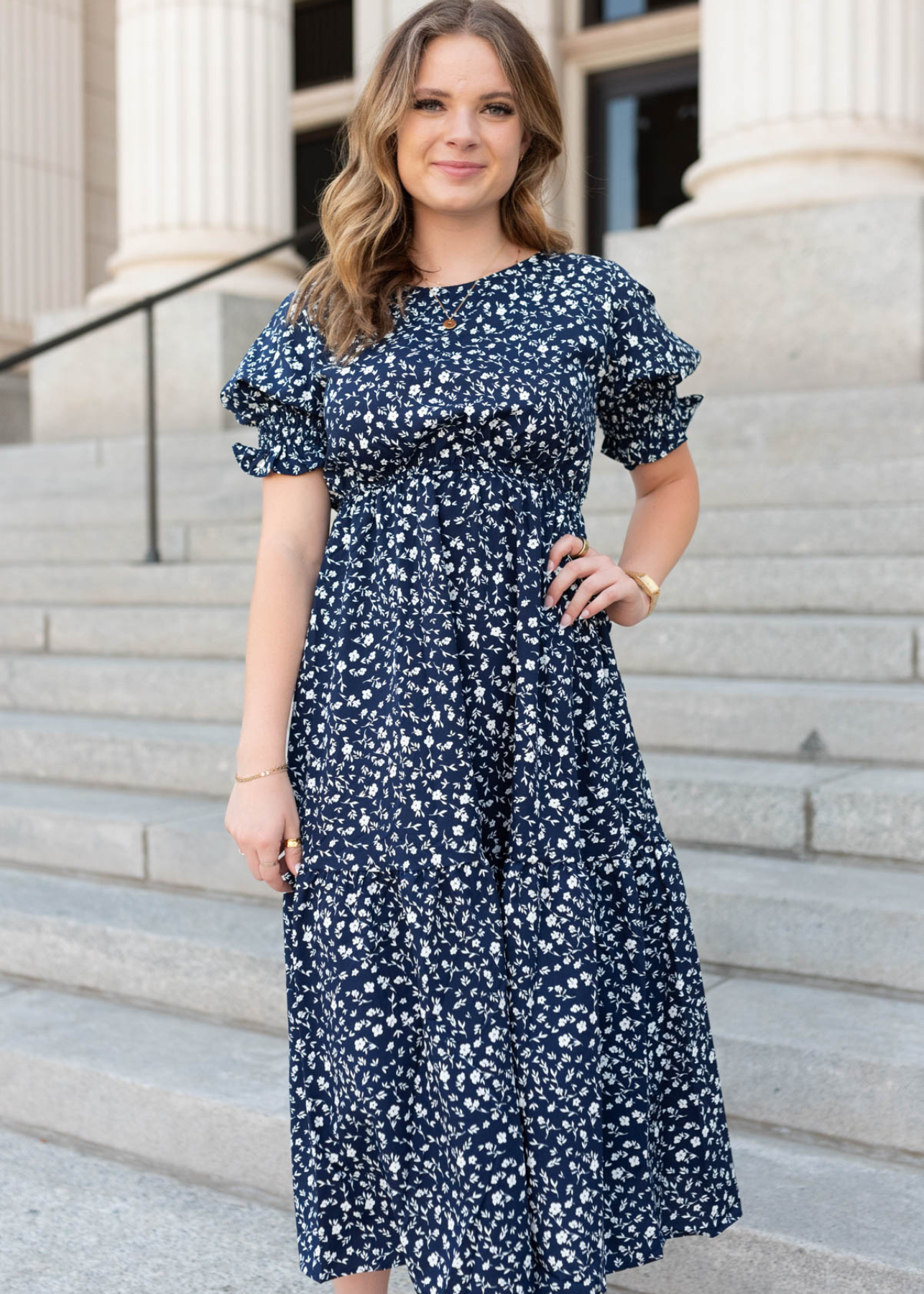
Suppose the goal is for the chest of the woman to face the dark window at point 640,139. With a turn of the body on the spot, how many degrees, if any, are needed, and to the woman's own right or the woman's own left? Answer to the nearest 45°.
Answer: approximately 180°

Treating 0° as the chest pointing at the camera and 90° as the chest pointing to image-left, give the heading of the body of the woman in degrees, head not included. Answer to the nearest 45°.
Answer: approximately 0°

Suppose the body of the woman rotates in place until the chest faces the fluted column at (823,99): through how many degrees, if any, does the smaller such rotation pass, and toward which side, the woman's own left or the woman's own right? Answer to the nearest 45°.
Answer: approximately 180°

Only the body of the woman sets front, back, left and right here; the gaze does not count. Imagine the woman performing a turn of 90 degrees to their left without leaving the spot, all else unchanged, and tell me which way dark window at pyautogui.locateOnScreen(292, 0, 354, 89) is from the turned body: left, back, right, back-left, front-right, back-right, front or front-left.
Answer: left

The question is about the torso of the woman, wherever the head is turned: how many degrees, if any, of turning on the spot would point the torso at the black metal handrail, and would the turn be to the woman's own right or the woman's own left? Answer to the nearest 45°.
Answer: approximately 180°

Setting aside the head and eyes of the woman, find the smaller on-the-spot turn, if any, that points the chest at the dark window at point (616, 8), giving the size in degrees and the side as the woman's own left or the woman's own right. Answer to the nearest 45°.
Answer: approximately 180°

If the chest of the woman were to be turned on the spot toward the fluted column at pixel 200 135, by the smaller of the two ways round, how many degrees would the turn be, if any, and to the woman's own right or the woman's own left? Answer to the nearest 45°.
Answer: approximately 180°

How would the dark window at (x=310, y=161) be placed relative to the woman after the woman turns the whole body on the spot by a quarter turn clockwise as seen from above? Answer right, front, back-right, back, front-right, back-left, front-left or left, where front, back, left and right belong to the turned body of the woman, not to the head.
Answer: right
